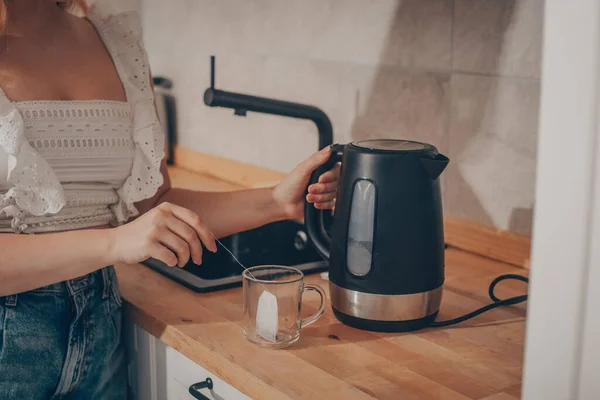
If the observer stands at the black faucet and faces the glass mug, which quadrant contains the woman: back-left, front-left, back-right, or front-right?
front-right

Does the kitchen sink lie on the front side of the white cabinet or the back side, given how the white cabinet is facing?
on the back side

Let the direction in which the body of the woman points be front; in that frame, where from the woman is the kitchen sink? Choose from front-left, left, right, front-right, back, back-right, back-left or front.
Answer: left

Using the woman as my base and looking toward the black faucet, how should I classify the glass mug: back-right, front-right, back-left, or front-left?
front-right

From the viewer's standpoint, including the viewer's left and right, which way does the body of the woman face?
facing the viewer and to the right of the viewer
